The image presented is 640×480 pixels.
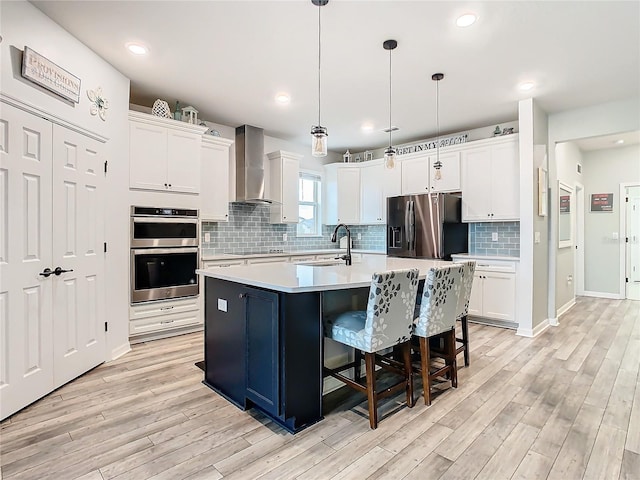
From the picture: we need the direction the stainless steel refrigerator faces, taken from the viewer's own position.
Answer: facing the viewer and to the left of the viewer

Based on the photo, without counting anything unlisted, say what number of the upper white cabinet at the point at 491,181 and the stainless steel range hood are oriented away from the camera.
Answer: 0

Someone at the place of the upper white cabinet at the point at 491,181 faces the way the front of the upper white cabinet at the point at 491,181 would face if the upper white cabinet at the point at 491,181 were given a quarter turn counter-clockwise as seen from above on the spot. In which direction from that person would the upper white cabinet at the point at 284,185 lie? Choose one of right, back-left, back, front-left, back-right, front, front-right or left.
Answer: back-right

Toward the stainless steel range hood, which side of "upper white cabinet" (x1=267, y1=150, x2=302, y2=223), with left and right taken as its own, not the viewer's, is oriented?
right

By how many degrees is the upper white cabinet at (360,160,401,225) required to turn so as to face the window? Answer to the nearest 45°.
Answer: approximately 45° to its right

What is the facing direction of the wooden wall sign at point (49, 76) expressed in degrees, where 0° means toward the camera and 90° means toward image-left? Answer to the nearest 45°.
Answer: approximately 315°

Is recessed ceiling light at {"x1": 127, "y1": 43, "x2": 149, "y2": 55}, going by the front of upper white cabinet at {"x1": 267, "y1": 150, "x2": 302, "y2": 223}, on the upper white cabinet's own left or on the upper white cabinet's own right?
on the upper white cabinet's own right

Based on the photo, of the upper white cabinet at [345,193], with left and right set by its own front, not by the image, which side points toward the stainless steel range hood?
right

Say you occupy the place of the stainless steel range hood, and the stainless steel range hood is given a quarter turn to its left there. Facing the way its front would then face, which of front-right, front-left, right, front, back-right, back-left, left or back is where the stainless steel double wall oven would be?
back

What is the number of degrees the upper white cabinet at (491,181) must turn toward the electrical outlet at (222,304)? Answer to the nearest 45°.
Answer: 0° — it already faces it

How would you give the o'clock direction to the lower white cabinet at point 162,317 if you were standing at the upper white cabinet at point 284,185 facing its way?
The lower white cabinet is roughly at 3 o'clock from the upper white cabinet.
